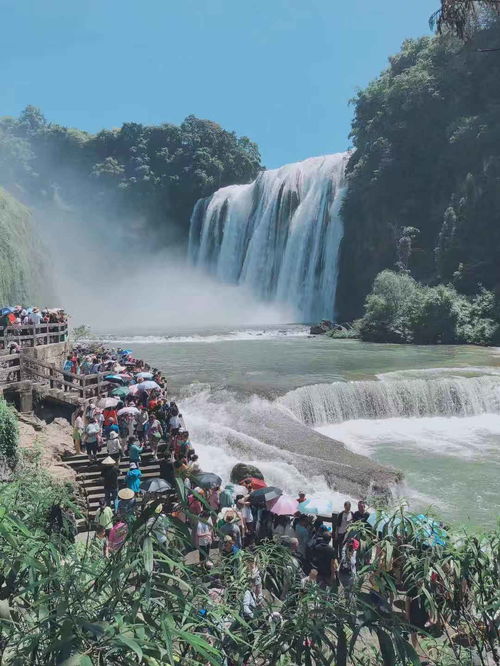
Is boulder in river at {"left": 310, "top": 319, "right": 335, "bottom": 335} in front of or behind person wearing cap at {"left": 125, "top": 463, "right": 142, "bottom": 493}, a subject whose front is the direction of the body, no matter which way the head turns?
in front

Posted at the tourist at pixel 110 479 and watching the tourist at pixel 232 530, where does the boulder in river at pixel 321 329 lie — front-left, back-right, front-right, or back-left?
back-left

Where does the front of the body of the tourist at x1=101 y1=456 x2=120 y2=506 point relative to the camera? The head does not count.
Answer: away from the camera

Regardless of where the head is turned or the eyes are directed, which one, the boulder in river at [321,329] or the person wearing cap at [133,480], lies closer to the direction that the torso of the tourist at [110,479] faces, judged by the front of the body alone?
the boulder in river

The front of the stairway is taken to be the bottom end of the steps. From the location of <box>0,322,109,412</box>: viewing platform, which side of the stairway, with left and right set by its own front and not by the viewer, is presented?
back

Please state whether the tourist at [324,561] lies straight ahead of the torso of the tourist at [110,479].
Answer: no

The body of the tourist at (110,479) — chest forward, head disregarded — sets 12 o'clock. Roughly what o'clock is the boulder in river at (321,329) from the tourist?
The boulder in river is roughly at 1 o'clock from the tourist.

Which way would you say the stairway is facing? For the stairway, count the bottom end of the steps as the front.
toward the camera

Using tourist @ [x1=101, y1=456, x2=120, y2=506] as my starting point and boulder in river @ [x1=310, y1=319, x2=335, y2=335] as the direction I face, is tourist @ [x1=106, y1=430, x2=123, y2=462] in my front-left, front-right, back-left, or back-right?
front-left

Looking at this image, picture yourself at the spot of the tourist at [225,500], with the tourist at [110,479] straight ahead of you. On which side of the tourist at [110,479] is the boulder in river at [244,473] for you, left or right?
right

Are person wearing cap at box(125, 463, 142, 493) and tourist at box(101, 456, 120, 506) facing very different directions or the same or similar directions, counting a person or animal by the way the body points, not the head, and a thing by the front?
same or similar directions

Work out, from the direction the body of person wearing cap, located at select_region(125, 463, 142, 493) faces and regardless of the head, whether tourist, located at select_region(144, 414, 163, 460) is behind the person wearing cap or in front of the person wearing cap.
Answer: in front

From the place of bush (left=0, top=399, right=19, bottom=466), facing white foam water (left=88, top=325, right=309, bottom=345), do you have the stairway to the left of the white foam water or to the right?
right

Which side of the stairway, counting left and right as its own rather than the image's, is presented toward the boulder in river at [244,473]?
left

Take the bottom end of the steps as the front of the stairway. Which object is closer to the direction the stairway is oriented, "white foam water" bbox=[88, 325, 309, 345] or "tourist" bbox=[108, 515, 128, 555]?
the tourist

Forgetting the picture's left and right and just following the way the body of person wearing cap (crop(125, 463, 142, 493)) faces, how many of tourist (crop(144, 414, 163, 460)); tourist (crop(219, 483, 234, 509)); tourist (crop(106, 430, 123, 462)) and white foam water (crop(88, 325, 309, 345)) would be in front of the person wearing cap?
3

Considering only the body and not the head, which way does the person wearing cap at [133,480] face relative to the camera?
away from the camera

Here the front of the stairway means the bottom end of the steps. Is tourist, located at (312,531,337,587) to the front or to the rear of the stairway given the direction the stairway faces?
to the front

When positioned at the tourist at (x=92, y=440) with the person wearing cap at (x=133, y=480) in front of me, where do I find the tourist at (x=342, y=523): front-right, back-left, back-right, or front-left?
front-left
